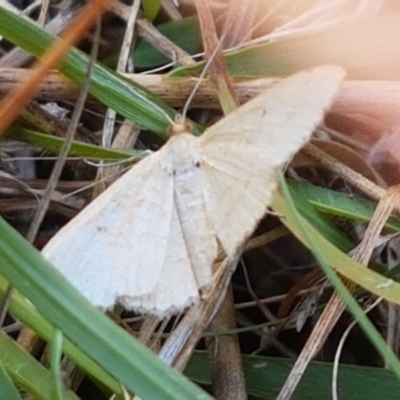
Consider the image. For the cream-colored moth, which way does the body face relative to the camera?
away from the camera
